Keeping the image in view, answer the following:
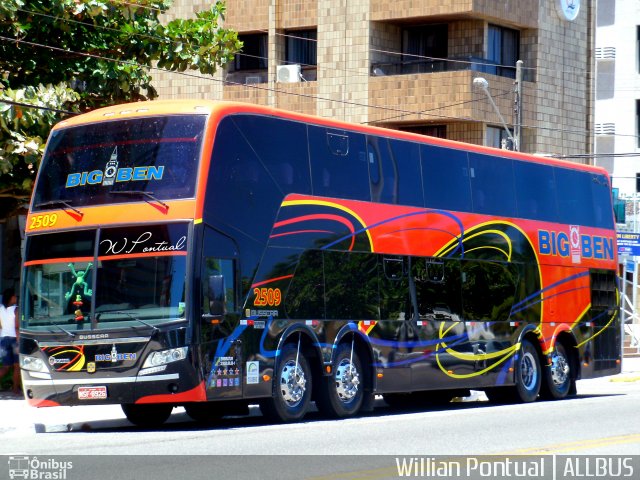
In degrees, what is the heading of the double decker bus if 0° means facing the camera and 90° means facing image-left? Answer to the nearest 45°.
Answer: approximately 45°

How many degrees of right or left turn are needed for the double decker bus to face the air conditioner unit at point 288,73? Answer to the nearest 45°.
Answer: approximately 135° to its right

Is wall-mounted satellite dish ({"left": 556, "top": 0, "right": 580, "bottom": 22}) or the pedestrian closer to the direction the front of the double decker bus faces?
the pedestrian

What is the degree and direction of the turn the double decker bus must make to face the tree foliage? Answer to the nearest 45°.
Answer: approximately 90° to its right

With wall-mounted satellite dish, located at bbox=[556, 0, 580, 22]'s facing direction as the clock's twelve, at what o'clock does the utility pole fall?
The utility pole is roughly at 2 o'clock from the wall-mounted satellite dish.

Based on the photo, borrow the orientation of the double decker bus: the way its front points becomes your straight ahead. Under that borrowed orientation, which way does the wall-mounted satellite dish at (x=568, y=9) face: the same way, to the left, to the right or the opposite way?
to the left

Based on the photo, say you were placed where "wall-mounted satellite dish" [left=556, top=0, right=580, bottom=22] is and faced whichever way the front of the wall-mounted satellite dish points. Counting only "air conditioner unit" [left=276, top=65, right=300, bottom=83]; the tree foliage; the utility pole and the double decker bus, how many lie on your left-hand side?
0

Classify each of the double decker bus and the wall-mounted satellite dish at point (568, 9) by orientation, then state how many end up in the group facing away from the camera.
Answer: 0

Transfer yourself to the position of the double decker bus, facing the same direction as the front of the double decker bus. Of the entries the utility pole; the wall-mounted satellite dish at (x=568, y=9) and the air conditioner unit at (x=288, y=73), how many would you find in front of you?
0

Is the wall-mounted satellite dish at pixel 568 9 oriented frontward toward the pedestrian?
no

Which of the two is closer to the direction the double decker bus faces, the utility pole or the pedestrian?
the pedestrian

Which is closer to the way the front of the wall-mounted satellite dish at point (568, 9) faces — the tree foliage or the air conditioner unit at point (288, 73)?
the tree foliage

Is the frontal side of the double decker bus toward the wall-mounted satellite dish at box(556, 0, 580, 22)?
no
